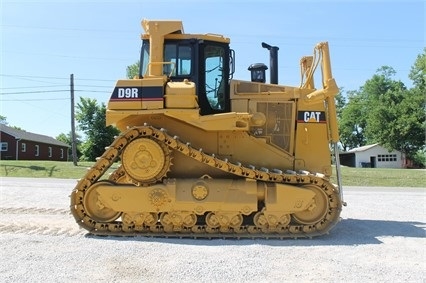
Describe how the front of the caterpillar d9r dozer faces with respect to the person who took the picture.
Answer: facing to the right of the viewer
